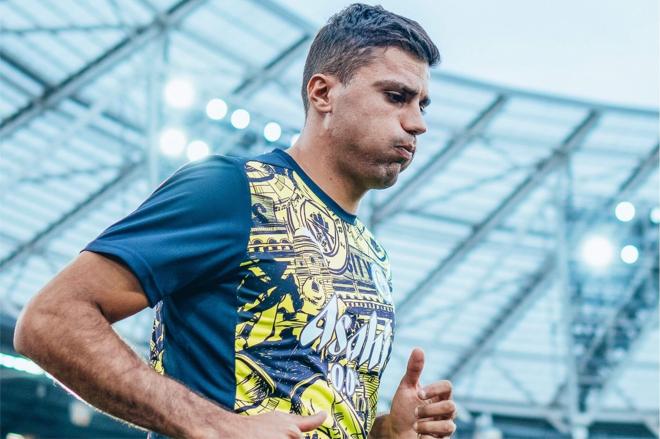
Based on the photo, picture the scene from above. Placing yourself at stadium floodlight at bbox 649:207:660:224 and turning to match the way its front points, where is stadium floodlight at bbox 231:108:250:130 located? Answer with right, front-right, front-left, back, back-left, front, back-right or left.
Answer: front-right

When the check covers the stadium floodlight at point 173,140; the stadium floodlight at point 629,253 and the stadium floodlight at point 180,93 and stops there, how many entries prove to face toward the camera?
3

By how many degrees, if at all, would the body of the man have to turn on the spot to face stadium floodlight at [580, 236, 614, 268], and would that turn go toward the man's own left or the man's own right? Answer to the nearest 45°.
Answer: approximately 90° to the man's own left

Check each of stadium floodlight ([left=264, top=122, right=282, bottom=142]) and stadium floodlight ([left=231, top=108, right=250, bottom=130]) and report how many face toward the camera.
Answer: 2

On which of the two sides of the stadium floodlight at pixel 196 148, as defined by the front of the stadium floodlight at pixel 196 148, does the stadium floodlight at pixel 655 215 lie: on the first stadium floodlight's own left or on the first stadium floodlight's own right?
on the first stadium floodlight's own left

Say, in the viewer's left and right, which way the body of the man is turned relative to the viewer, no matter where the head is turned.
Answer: facing the viewer and to the right of the viewer

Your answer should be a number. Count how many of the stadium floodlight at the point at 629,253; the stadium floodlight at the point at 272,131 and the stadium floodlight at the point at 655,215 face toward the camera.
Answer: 3

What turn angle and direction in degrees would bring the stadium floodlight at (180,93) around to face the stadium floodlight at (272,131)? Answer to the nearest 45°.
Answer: approximately 90° to its left

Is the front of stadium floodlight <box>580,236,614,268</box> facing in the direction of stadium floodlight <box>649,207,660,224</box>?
no

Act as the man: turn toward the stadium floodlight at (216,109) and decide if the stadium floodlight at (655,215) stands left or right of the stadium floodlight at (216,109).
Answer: right

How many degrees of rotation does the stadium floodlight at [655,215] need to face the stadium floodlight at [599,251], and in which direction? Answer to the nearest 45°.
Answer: approximately 90° to its right

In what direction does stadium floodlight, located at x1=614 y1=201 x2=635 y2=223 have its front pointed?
toward the camera

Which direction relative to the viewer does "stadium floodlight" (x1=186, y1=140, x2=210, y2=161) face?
toward the camera

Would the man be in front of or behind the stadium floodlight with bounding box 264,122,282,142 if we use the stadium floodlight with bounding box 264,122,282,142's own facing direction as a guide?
in front

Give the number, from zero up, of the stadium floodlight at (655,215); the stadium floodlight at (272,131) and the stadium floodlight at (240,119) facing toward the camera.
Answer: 3

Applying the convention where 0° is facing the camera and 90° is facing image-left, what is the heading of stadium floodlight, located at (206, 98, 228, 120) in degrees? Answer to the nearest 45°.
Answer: approximately 0°
